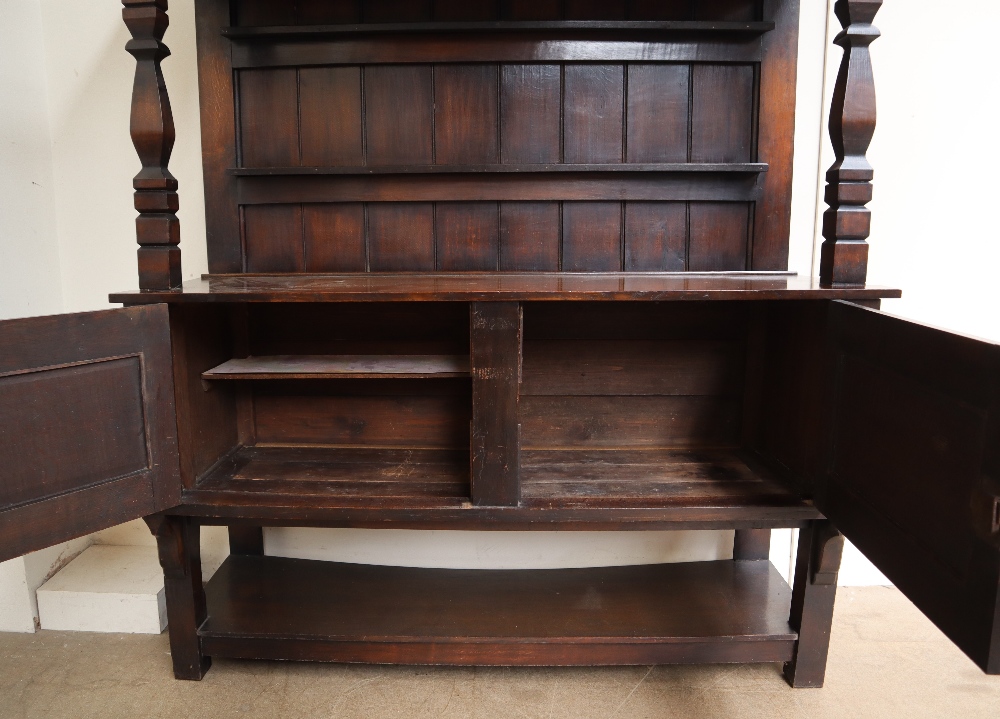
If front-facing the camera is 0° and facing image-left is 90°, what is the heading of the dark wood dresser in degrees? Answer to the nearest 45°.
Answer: approximately 0°
